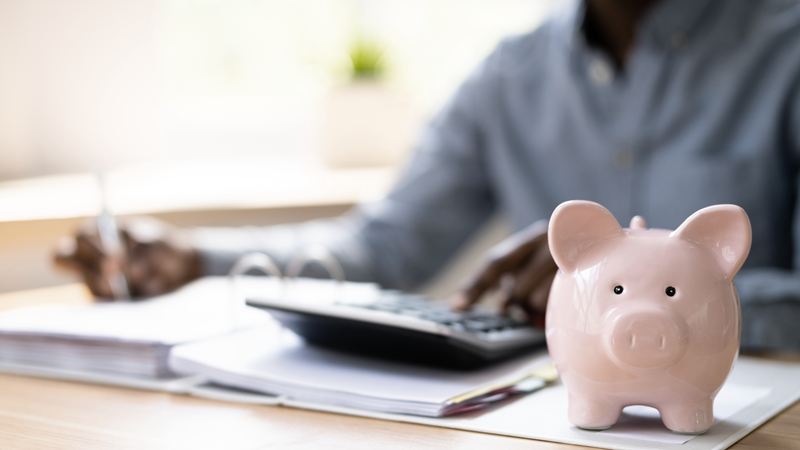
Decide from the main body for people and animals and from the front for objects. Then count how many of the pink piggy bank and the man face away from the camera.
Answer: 0

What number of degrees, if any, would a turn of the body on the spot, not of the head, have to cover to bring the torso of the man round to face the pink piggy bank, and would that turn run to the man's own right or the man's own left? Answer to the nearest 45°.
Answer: approximately 45° to the man's own left

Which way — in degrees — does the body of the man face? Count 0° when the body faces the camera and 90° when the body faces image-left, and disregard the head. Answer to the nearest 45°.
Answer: approximately 45°

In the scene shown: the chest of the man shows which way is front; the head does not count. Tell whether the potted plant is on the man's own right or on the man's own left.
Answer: on the man's own right

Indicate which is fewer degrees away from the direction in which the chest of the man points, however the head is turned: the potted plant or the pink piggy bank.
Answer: the pink piggy bank

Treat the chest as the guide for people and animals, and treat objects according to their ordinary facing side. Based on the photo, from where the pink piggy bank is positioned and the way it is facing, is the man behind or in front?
behind

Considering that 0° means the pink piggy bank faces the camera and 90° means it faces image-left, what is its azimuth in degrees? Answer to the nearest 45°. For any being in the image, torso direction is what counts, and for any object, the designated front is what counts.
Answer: approximately 0°
